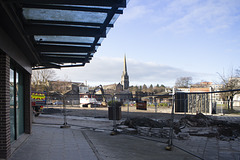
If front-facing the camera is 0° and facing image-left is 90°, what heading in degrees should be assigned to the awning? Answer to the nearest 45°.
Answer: approximately 270°
